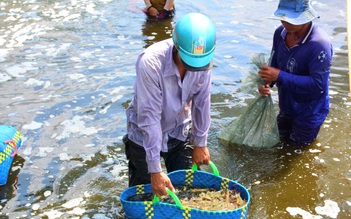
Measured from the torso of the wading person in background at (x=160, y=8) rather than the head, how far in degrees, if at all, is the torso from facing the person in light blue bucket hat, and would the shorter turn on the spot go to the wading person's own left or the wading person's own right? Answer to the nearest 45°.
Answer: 0° — they already face them

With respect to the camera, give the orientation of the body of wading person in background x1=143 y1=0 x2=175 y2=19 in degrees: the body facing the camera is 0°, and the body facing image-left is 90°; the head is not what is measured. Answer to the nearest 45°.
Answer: approximately 0°

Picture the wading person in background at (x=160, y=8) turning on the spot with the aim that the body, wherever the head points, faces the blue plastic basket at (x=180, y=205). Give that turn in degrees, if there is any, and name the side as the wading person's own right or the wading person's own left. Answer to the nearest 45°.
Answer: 0° — they already face it

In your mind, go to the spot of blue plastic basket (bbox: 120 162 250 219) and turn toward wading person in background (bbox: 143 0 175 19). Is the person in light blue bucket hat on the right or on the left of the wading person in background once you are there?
right

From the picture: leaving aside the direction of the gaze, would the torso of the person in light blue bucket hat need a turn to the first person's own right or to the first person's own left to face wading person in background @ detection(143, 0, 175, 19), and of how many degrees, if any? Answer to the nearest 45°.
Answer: approximately 90° to the first person's own right

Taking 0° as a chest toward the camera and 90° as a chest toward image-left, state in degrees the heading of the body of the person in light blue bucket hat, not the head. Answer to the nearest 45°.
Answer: approximately 45°

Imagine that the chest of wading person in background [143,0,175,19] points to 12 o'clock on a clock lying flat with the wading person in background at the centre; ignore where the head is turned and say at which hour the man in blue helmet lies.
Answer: The man in blue helmet is roughly at 12 o'clock from the wading person in background.

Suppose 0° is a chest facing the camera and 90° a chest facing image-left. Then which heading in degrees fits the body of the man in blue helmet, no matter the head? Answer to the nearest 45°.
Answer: approximately 315°

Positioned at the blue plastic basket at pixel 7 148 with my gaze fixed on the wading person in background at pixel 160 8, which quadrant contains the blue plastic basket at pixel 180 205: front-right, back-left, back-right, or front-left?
back-right
